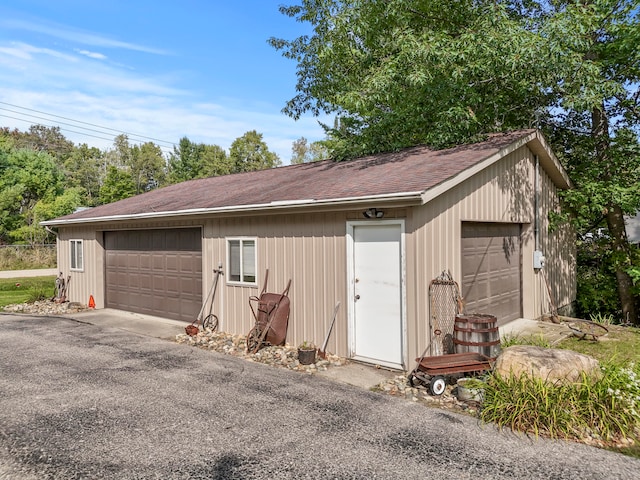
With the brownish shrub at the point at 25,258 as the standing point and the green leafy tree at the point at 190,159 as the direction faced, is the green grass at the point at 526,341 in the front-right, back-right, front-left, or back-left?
back-right

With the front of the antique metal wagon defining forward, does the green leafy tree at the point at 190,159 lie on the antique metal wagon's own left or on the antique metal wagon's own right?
on the antique metal wagon's own right

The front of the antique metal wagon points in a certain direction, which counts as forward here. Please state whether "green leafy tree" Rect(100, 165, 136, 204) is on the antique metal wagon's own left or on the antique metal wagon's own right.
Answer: on the antique metal wagon's own right

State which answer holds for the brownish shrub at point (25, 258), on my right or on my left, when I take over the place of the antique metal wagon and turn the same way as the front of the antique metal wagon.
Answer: on my right
